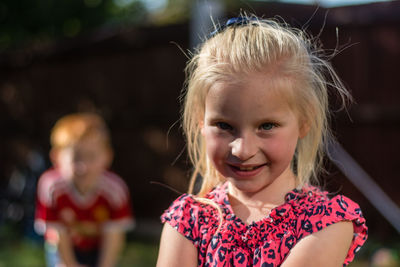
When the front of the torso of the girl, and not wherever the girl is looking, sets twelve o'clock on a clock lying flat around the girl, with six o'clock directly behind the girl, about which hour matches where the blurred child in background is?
The blurred child in background is roughly at 5 o'clock from the girl.

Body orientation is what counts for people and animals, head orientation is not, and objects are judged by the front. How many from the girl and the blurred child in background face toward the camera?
2

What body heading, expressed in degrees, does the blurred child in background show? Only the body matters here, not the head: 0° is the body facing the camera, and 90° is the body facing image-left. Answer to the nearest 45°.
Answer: approximately 0°

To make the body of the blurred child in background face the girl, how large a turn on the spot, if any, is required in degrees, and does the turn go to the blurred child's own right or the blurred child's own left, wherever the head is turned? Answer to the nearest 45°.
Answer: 0° — they already face them
